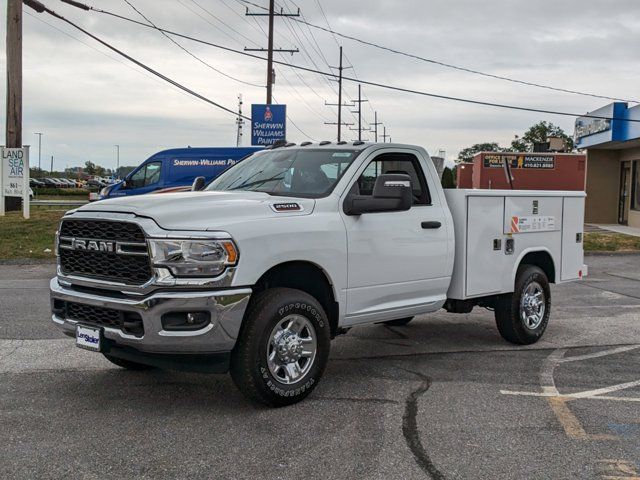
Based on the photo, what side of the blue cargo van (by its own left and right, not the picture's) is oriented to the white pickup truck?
left

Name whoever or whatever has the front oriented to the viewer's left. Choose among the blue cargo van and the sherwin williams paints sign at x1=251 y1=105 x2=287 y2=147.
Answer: the blue cargo van

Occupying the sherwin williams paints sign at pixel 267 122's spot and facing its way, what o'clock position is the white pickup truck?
The white pickup truck is roughly at 12 o'clock from the sherwin williams paints sign.

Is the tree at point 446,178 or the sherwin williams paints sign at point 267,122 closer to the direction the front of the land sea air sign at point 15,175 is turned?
the tree

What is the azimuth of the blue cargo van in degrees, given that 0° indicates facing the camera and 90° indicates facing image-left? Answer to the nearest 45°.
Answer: approximately 90°

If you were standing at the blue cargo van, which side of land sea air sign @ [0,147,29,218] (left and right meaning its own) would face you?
left

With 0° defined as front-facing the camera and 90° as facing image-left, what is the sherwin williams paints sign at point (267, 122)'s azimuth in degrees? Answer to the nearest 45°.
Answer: approximately 0°

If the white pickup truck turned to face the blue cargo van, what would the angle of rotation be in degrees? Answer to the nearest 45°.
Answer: approximately 135° to its right

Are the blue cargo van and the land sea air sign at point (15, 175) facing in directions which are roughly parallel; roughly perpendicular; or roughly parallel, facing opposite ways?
roughly perpendicular
